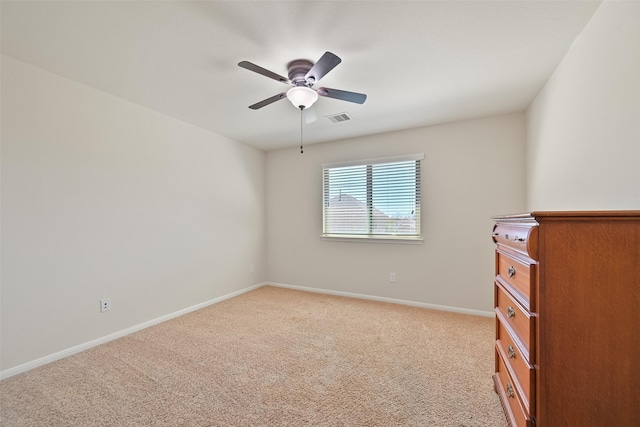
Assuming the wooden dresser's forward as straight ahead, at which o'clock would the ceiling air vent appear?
The ceiling air vent is roughly at 1 o'clock from the wooden dresser.

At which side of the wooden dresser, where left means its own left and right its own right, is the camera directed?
left
